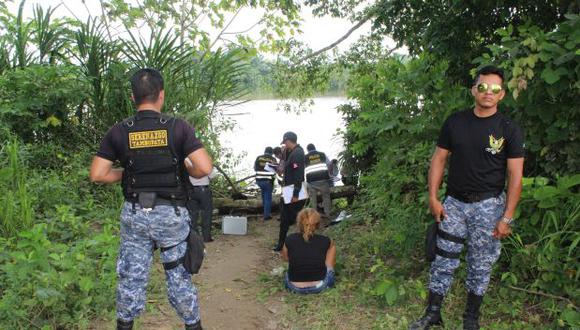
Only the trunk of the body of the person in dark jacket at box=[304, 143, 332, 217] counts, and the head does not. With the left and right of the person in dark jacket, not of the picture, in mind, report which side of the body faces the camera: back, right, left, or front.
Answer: back

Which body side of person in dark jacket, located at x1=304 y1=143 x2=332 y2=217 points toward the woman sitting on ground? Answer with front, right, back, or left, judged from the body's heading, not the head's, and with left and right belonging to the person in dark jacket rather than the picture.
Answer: back

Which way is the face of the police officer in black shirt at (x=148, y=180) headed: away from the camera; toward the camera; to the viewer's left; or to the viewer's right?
away from the camera

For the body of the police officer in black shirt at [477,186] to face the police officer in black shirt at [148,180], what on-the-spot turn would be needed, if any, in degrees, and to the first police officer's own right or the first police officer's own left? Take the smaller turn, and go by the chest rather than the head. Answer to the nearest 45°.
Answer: approximately 45° to the first police officer's own right

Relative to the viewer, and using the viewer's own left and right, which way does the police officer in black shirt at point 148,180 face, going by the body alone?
facing away from the viewer

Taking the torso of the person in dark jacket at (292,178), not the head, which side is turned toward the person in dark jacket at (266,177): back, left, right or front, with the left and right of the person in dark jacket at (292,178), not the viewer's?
right

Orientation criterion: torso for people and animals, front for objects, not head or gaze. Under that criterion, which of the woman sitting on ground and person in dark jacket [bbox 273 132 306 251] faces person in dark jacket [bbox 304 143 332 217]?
the woman sitting on ground

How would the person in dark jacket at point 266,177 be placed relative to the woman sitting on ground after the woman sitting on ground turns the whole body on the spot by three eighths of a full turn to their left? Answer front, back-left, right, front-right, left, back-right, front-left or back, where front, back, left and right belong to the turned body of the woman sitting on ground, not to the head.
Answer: back-right

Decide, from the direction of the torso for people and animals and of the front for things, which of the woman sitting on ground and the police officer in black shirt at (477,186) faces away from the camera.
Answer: the woman sitting on ground

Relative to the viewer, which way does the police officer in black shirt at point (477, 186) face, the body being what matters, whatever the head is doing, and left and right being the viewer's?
facing the viewer

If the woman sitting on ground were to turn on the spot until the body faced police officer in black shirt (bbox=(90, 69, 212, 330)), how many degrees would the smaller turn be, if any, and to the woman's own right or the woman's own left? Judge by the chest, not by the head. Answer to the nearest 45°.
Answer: approximately 135° to the woman's own left

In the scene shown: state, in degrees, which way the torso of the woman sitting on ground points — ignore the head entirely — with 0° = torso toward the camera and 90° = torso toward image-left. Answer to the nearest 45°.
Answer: approximately 180°

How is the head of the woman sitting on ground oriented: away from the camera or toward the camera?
away from the camera
